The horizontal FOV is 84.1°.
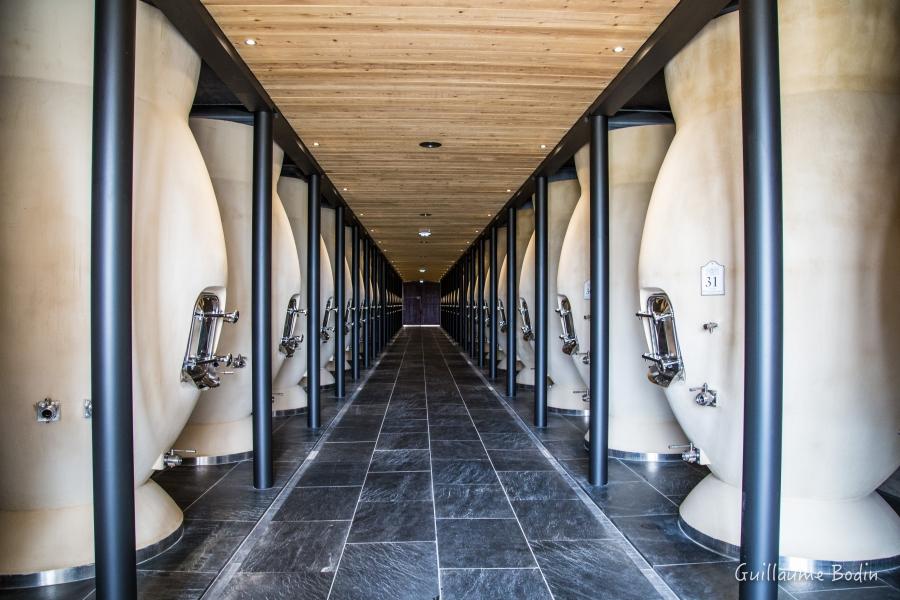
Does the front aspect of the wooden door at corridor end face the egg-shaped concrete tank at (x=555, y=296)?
yes

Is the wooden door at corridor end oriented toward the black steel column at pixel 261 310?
yes

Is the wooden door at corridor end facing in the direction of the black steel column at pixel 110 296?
yes

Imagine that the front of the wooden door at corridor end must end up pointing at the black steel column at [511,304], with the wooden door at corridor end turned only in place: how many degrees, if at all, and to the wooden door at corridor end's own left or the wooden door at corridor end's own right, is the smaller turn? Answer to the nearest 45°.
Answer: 0° — it already faces it

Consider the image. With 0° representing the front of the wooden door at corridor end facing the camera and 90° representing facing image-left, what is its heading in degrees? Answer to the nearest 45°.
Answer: approximately 0°

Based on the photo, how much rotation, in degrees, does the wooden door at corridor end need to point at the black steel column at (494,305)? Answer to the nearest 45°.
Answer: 0° — it already faces it

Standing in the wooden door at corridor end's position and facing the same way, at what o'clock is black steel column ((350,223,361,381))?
The black steel column is roughly at 12 o'clock from the wooden door at corridor end.

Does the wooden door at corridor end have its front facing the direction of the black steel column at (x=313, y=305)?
yes

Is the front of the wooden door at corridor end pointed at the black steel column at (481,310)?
yes

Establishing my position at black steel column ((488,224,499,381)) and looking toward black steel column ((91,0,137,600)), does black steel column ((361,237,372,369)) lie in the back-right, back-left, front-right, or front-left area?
back-right
